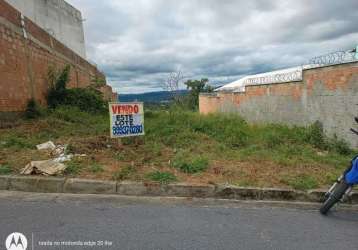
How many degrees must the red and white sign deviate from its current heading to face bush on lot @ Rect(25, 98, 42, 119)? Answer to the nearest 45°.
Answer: approximately 135° to its right

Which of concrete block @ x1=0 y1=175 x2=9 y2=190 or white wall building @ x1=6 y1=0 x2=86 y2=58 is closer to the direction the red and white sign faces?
the concrete block

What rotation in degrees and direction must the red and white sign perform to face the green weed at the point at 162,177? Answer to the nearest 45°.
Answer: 0° — it already faces it

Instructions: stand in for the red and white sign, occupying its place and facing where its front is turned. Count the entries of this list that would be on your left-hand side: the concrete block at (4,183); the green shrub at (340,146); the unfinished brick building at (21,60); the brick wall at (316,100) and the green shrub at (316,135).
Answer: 3

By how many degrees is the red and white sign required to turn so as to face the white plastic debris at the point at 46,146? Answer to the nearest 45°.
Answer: approximately 90° to its right

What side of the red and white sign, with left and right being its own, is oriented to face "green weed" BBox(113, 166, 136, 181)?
front

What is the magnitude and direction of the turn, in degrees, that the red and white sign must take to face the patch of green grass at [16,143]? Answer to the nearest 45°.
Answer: approximately 90° to its right

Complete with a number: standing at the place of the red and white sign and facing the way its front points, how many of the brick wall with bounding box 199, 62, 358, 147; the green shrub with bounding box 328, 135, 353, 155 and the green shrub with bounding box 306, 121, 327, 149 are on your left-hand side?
3

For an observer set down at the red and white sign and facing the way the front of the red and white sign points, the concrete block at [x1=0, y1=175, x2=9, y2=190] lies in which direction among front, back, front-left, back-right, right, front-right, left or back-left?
front-right

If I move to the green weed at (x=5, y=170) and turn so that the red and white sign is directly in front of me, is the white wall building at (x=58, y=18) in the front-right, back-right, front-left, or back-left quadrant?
front-left

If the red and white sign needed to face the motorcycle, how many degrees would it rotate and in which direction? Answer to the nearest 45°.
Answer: approximately 45° to its left

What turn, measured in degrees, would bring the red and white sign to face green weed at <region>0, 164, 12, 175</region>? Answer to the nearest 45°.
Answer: approximately 45° to its right

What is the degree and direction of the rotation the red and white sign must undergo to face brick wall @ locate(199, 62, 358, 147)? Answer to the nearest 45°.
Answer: approximately 90° to its left

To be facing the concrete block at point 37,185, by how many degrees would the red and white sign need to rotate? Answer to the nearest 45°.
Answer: approximately 45° to its right

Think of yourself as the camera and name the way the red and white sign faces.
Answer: facing the viewer

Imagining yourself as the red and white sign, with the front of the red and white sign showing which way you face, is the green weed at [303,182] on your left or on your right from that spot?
on your left

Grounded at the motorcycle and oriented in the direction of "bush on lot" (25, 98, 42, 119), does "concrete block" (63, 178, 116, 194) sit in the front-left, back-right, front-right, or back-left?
front-left

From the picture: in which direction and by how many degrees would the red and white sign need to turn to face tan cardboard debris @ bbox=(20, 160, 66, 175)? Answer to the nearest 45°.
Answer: approximately 45° to its right

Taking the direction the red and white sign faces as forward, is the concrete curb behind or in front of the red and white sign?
in front

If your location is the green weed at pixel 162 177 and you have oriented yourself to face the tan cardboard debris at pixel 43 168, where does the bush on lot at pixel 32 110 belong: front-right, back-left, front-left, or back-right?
front-right

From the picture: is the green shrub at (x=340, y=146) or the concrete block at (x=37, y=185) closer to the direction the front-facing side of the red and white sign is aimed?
the concrete block

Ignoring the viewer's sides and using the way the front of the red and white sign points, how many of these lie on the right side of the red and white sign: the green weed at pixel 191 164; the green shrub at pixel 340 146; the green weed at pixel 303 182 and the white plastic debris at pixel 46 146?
1
